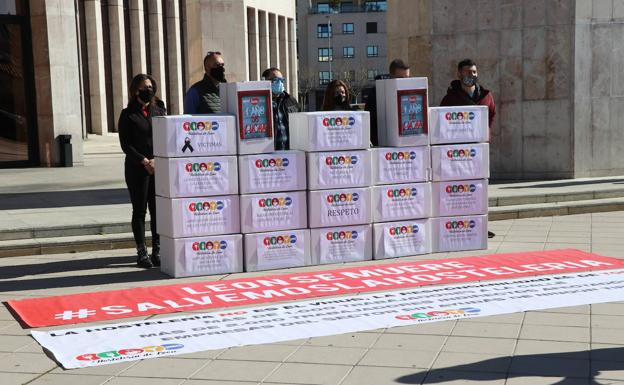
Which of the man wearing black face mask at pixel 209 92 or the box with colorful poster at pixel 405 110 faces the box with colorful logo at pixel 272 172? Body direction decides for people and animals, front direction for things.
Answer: the man wearing black face mask

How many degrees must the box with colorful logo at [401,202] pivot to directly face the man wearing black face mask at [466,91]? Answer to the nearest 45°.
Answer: approximately 135° to its left

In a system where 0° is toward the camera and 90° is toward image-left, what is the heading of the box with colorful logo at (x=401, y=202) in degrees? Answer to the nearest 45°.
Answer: approximately 0°

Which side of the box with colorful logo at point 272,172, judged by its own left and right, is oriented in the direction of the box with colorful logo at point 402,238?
left

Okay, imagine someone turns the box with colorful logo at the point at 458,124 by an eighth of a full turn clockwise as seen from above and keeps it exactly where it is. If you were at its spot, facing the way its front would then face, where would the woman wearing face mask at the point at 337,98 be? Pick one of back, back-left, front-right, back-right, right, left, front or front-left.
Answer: front-right
